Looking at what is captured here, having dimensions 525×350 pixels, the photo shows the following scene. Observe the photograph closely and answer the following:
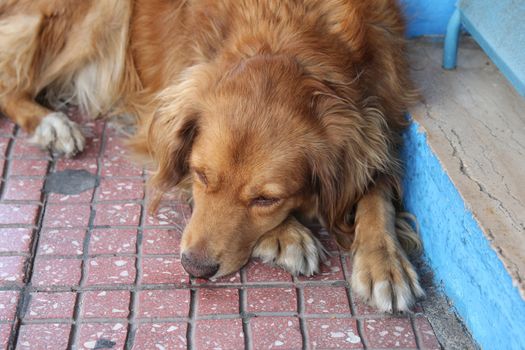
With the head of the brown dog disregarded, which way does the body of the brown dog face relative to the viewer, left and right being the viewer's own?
facing the viewer and to the right of the viewer

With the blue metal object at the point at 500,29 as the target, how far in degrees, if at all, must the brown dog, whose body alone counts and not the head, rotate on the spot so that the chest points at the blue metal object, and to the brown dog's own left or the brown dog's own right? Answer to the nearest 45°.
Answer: approximately 45° to the brown dog's own left
